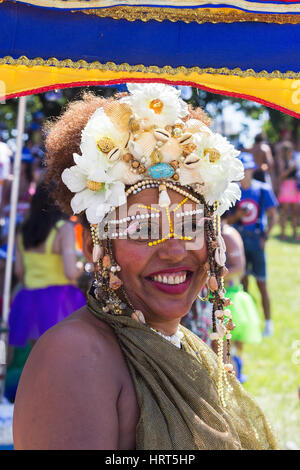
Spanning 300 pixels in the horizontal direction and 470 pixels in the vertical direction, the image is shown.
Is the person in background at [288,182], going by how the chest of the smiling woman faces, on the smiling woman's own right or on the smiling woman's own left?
on the smiling woman's own left

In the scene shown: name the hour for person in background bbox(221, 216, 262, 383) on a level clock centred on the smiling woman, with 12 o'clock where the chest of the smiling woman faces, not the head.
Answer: The person in background is roughly at 8 o'clock from the smiling woman.

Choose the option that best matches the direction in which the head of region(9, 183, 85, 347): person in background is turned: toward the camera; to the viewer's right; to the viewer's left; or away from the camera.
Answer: away from the camera

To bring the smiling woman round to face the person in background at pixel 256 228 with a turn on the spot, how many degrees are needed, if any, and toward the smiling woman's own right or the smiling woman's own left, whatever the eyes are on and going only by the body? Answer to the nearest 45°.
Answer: approximately 135° to the smiling woman's own left

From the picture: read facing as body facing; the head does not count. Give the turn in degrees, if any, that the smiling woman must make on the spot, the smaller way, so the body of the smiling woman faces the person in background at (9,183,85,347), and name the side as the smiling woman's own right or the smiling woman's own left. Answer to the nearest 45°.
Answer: approximately 135° to the smiling woman's own left

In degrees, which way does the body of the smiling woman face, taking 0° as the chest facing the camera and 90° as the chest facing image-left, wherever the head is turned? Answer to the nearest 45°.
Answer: approximately 315°

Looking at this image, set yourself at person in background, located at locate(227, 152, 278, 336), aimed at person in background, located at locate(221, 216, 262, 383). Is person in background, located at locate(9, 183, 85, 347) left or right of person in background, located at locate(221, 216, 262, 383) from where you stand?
right

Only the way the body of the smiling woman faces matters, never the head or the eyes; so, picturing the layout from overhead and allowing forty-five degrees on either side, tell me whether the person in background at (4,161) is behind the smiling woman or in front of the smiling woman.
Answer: behind
